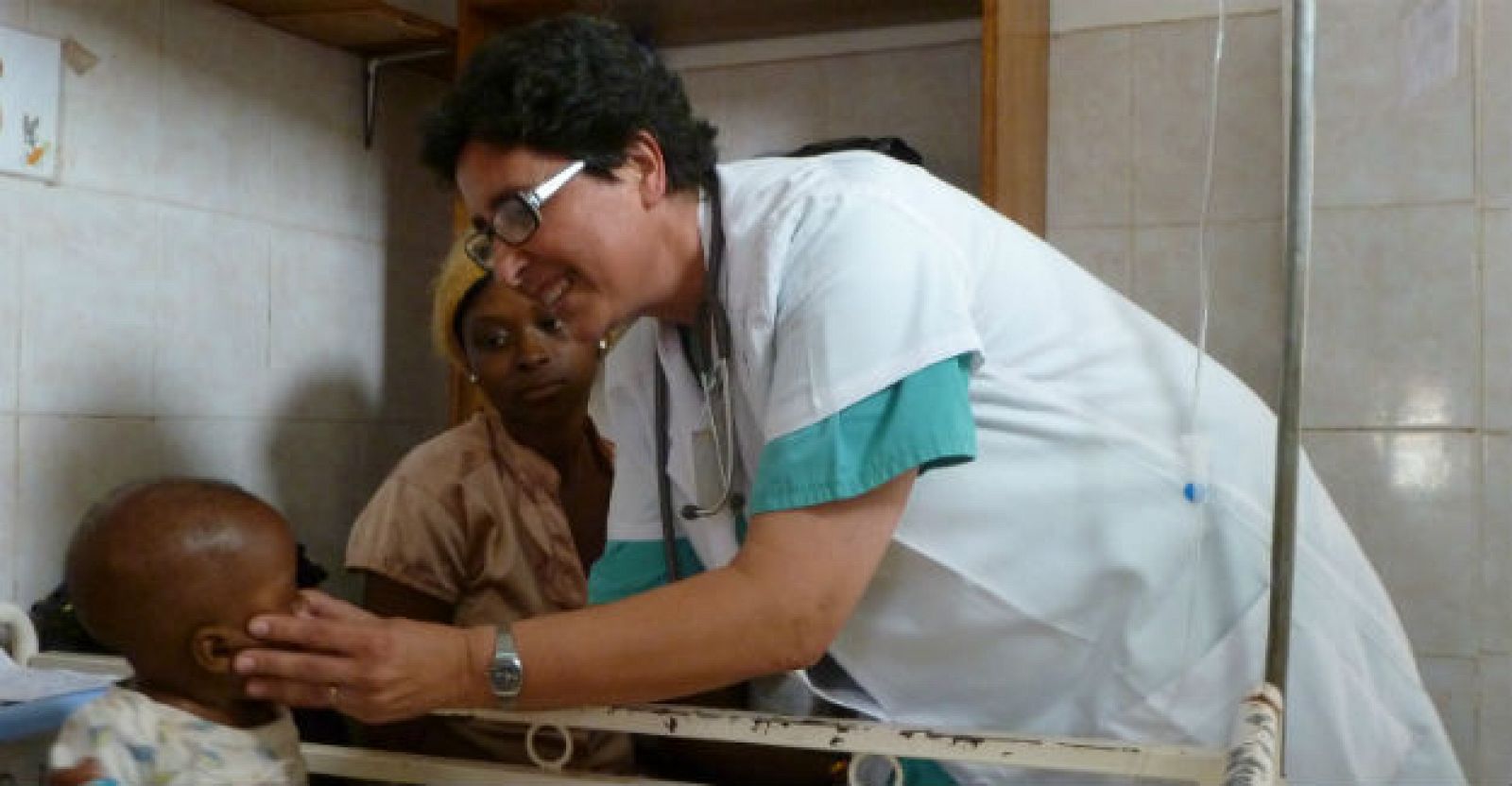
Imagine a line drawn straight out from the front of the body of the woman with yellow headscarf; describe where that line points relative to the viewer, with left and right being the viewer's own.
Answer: facing the viewer and to the right of the viewer

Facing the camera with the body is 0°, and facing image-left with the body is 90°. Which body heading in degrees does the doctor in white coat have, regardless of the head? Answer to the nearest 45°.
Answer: approximately 90°

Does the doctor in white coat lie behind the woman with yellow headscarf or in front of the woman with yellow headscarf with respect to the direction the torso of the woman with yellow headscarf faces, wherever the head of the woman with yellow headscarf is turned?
in front

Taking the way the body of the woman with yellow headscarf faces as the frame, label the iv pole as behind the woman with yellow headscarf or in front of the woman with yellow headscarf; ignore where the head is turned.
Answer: in front

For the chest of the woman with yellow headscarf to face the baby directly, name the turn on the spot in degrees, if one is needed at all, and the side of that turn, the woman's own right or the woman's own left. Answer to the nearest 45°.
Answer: approximately 45° to the woman's own right

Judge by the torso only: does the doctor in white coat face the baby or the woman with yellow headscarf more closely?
the baby

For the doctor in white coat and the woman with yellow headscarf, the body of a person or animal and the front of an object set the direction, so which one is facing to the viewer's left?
the doctor in white coat

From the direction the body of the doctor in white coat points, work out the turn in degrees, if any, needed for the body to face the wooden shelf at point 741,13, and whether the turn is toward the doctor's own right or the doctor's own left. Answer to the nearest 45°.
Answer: approximately 90° to the doctor's own right

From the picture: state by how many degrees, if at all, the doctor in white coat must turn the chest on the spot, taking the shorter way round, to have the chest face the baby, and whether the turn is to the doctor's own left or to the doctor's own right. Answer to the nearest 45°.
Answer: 0° — they already face them

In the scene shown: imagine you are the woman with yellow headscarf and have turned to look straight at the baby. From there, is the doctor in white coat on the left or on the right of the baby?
left

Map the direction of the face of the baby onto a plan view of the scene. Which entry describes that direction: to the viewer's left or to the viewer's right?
to the viewer's right

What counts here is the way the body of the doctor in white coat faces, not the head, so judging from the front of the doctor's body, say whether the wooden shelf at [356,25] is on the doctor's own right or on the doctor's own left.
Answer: on the doctor's own right

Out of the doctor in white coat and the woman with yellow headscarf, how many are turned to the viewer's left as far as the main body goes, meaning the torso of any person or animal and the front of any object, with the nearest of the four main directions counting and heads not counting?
1
